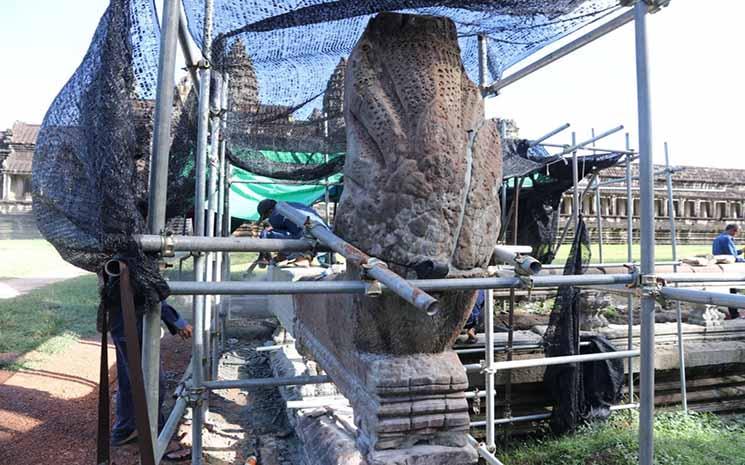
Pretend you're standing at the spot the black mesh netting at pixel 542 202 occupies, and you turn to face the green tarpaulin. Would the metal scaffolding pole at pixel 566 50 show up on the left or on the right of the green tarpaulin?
left

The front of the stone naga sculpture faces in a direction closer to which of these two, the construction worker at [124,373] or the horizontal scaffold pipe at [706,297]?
the horizontal scaffold pipe
